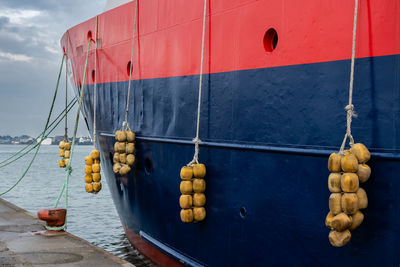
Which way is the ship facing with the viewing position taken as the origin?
facing away from the viewer and to the left of the viewer
